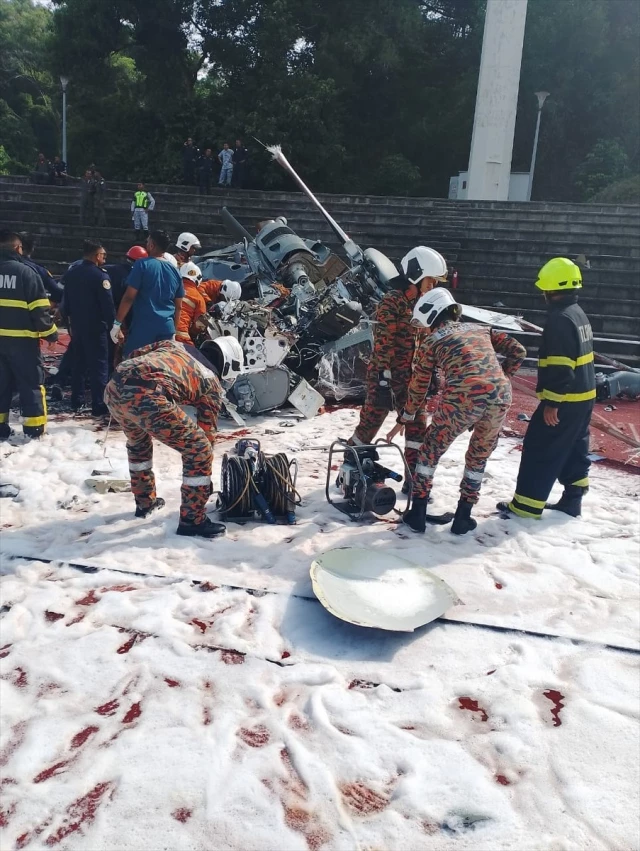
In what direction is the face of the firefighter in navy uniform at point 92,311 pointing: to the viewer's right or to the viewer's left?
to the viewer's right

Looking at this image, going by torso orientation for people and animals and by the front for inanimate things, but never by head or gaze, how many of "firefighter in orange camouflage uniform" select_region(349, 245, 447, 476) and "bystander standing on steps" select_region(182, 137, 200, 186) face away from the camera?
0

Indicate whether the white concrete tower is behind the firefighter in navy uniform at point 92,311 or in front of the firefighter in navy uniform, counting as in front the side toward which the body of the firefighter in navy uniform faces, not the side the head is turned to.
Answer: in front

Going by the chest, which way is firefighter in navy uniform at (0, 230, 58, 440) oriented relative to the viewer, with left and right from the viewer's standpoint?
facing away from the viewer

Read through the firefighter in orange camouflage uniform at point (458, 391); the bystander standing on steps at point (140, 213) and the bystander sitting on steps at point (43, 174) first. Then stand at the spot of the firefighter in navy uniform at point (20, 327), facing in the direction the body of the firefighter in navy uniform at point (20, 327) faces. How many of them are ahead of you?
2

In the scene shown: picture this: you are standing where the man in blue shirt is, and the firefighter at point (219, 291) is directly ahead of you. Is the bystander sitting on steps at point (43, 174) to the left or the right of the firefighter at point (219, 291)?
left

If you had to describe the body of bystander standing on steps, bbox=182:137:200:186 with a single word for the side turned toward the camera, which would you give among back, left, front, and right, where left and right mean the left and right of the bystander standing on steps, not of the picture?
front

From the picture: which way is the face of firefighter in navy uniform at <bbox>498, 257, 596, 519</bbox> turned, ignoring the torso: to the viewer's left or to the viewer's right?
to the viewer's left

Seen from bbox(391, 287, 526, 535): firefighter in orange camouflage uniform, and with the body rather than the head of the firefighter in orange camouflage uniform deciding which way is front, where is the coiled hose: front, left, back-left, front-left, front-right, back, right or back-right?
front-left

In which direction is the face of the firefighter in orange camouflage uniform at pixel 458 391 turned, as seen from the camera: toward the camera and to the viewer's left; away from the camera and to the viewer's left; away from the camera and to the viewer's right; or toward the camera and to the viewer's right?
away from the camera and to the viewer's left

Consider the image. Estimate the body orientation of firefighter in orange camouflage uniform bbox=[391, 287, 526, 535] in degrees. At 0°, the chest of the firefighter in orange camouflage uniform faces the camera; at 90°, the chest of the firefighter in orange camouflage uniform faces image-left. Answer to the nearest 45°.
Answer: approximately 135°

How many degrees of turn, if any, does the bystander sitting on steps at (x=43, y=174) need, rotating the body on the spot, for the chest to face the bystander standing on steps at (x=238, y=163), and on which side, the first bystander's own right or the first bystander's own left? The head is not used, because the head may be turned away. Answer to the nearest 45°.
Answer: approximately 45° to the first bystander's own left

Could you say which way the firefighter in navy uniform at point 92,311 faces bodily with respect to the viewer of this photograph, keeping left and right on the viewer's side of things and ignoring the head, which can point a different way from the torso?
facing away from the viewer and to the right of the viewer
